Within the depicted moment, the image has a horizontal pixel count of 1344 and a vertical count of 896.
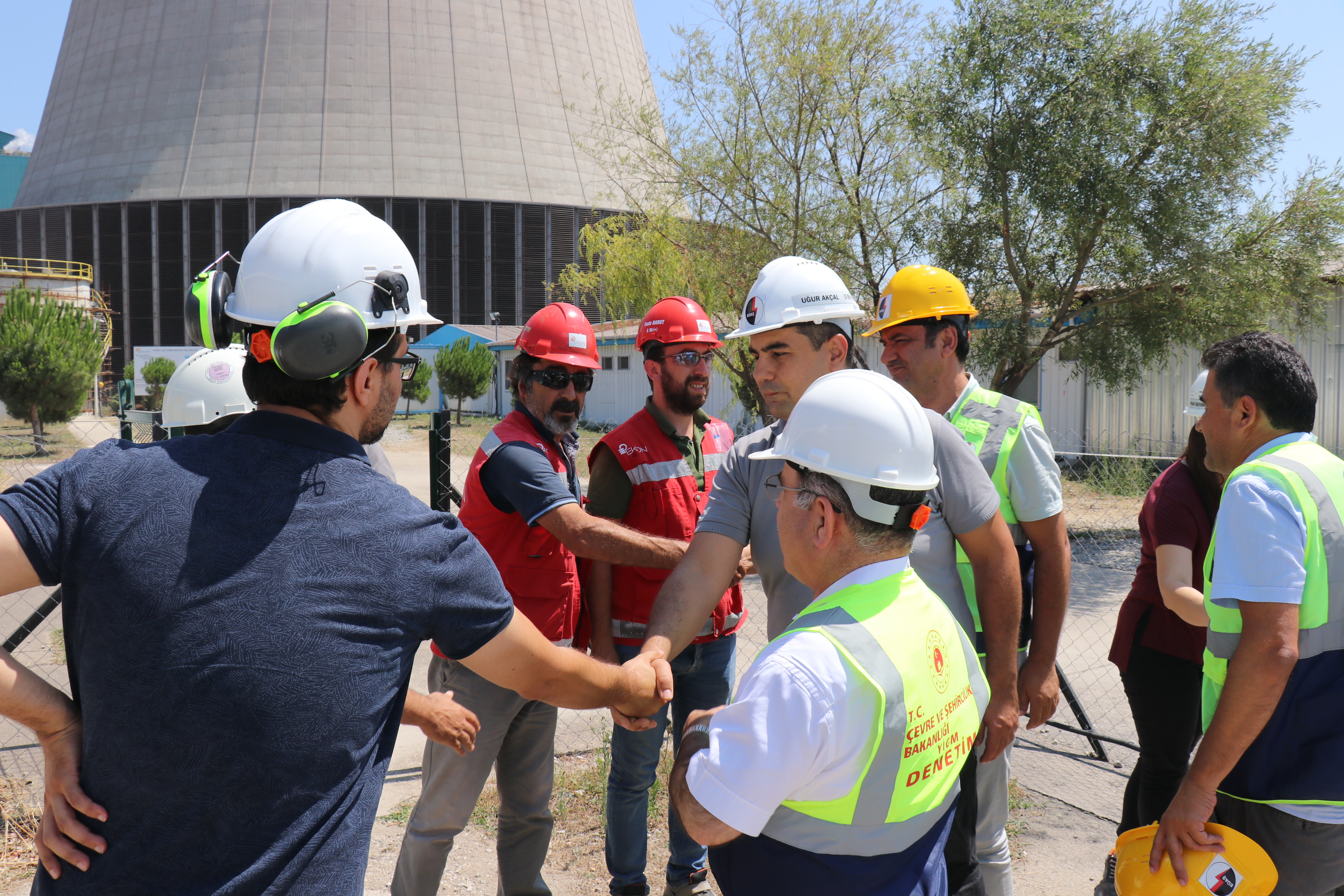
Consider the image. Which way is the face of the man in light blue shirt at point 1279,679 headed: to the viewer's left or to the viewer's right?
to the viewer's left

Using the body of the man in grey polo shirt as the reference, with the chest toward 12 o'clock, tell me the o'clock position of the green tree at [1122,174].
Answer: The green tree is roughly at 5 o'clock from the man in grey polo shirt.

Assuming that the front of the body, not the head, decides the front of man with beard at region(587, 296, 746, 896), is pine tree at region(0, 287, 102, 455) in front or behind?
behind

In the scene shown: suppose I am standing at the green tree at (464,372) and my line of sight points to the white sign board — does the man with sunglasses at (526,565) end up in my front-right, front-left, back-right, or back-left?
back-left

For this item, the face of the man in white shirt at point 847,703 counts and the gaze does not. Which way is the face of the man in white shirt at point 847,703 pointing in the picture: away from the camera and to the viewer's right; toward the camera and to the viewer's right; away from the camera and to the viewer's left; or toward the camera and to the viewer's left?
away from the camera and to the viewer's left

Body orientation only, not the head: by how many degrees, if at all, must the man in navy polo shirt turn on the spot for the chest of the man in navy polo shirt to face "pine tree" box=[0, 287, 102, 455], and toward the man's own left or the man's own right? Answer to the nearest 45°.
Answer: approximately 45° to the man's own left

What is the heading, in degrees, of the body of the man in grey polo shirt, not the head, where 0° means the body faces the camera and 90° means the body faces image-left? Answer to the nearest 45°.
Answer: approximately 45°

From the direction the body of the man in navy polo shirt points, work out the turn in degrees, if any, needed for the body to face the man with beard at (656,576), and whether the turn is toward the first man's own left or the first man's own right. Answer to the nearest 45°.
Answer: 0° — they already face them
